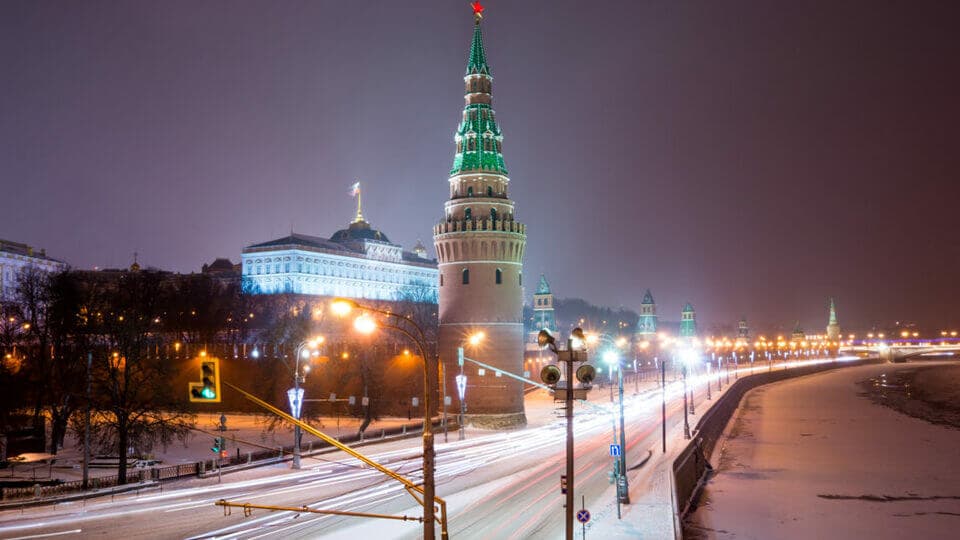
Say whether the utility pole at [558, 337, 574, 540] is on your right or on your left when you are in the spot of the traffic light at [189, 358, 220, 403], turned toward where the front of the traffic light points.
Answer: on your left

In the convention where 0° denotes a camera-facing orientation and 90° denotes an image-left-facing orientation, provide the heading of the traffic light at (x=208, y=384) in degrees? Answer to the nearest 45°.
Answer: approximately 0°
